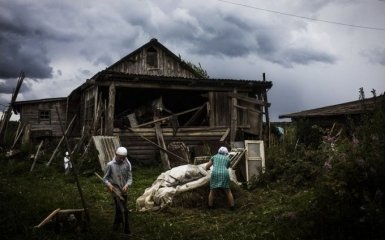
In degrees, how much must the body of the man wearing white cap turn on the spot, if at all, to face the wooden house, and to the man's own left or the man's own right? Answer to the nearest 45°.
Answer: approximately 180°

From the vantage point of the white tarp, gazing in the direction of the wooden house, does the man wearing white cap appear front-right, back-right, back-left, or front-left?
back-left

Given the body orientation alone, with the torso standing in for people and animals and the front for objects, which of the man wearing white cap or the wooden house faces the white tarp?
the wooden house

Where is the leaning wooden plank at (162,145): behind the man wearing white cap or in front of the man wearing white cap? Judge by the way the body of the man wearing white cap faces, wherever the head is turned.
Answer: behind

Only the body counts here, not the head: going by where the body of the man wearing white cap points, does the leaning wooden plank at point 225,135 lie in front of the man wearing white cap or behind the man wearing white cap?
behind

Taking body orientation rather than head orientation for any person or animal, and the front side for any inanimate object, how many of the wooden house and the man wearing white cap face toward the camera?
2

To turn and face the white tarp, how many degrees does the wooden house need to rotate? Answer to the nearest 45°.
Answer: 0° — it already faces it

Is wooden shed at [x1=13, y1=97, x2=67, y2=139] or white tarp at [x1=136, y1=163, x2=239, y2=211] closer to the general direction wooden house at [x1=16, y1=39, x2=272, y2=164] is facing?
the white tarp

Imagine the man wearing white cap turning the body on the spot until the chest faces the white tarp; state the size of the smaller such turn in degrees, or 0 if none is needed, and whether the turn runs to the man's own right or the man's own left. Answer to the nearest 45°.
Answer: approximately 135° to the man's own left

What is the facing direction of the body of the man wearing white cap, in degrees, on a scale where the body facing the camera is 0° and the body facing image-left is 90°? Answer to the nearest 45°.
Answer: approximately 0°

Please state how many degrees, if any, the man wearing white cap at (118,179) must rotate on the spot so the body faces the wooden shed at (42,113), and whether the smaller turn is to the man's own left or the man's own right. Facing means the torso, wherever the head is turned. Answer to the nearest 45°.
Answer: approximately 180°
